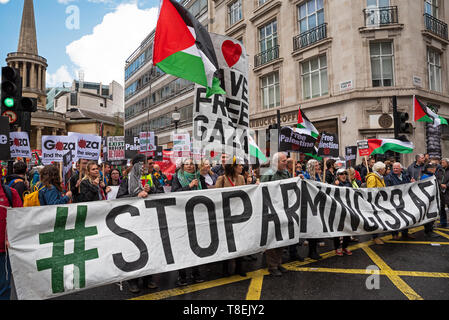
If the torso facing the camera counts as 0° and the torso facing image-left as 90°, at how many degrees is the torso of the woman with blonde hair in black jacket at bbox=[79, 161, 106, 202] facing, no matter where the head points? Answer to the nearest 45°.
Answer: approximately 315°

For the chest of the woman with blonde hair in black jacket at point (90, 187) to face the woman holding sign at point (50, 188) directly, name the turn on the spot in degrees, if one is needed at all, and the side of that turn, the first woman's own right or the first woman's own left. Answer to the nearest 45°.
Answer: approximately 90° to the first woman's own right

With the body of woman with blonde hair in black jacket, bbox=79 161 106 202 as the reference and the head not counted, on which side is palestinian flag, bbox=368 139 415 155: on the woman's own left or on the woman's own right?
on the woman's own left

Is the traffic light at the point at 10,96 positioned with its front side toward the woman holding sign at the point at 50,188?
yes

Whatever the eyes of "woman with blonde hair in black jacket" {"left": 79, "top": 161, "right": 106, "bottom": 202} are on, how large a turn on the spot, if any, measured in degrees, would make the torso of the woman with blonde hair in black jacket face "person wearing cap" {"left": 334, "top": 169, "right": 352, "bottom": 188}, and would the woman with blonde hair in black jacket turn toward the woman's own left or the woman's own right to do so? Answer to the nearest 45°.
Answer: approximately 45° to the woman's own left

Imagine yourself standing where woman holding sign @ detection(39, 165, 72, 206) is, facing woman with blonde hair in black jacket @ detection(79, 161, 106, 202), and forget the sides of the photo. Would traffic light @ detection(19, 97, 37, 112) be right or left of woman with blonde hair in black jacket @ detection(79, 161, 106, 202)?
left

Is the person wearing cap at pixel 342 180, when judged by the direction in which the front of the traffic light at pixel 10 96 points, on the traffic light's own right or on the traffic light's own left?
on the traffic light's own left

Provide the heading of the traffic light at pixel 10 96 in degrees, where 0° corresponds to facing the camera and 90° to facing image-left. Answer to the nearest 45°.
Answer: approximately 0°

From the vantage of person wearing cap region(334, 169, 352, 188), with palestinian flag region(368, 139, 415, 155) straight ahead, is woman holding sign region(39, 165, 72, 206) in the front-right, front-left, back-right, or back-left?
back-left
